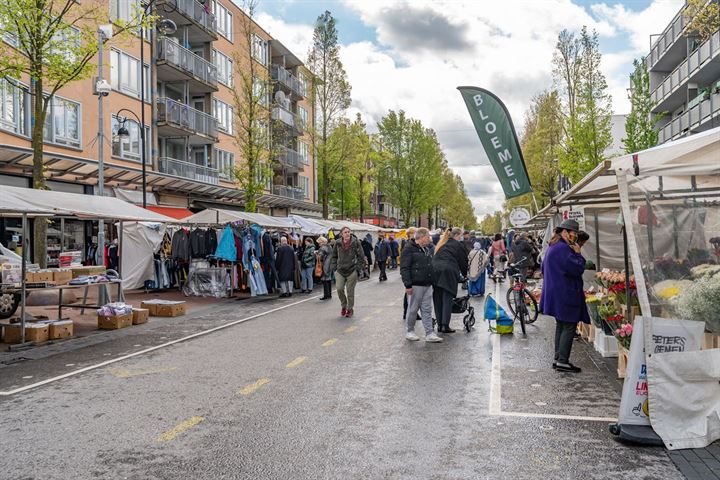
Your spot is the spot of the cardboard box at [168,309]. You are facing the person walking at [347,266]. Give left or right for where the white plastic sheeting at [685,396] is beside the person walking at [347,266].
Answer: right

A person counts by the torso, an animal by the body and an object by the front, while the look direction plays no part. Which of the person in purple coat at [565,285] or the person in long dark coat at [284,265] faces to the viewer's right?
the person in purple coat at [565,285]

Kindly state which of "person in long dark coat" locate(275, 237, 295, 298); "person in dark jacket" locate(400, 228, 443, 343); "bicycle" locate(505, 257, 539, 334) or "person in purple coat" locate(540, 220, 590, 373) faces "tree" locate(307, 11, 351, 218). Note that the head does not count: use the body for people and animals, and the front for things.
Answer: "person in long dark coat" locate(275, 237, 295, 298)

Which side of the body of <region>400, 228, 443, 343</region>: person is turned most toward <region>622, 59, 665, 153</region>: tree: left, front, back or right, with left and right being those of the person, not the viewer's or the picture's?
left

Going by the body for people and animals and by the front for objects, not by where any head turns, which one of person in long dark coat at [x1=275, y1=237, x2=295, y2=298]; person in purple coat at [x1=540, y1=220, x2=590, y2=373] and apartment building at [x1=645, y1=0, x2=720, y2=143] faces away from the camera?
person in long dark coat at [x1=275, y1=237, x2=295, y2=298]

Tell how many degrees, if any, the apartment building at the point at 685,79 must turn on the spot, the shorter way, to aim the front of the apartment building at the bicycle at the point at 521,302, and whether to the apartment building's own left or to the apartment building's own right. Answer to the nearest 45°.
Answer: approximately 45° to the apartment building's own left

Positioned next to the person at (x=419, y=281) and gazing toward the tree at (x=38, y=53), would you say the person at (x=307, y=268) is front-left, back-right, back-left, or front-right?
front-right

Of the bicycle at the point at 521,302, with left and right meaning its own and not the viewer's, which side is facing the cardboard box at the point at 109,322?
left

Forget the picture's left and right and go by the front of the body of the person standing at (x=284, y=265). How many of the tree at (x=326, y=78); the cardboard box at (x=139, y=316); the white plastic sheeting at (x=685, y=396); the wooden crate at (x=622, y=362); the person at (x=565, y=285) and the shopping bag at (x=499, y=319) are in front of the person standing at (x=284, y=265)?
1

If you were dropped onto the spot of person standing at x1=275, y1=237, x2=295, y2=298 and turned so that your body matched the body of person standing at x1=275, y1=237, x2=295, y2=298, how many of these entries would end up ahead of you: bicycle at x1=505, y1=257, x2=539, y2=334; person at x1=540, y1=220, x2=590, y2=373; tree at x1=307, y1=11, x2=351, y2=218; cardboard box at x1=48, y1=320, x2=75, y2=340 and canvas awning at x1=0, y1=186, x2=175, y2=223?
1

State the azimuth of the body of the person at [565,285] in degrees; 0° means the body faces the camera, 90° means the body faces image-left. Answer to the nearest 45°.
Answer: approximately 270°

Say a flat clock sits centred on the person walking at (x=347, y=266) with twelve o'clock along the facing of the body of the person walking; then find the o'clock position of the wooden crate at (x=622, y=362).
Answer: The wooden crate is roughly at 11 o'clock from the person walking.

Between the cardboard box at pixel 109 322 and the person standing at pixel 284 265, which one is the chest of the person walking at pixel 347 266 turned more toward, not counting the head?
the cardboard box

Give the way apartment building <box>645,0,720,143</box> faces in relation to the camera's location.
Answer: facing the viewer and to the left of the viewer

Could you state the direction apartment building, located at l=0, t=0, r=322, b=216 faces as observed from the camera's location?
facing the viewer and to the right of the viewer
